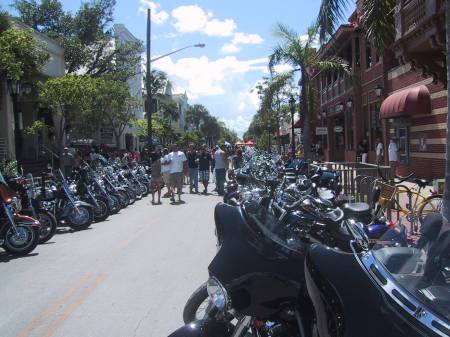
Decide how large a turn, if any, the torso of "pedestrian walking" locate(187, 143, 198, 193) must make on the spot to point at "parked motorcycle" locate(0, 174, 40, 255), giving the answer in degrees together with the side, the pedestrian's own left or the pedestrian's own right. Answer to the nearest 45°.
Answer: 0° — they already face it

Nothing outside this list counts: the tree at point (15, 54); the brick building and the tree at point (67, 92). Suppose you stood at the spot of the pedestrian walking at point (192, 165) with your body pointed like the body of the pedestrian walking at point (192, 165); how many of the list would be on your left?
1

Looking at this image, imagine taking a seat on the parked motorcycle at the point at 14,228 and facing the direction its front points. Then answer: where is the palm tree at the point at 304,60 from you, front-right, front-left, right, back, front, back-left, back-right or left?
front-left

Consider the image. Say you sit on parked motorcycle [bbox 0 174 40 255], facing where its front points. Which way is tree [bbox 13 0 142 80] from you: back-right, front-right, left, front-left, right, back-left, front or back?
left

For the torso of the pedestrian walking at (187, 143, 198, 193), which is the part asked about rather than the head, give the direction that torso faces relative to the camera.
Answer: toward the camera

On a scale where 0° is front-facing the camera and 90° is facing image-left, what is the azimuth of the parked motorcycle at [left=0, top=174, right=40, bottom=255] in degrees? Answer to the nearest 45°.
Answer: approximately 270°

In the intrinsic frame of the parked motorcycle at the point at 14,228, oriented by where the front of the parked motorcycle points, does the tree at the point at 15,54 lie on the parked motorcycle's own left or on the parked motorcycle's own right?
on the parked motorcycle's own left

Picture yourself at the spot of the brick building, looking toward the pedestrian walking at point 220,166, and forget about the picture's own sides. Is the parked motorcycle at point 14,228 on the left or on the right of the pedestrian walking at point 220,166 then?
left

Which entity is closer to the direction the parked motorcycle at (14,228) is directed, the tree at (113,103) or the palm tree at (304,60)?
the palm tree
